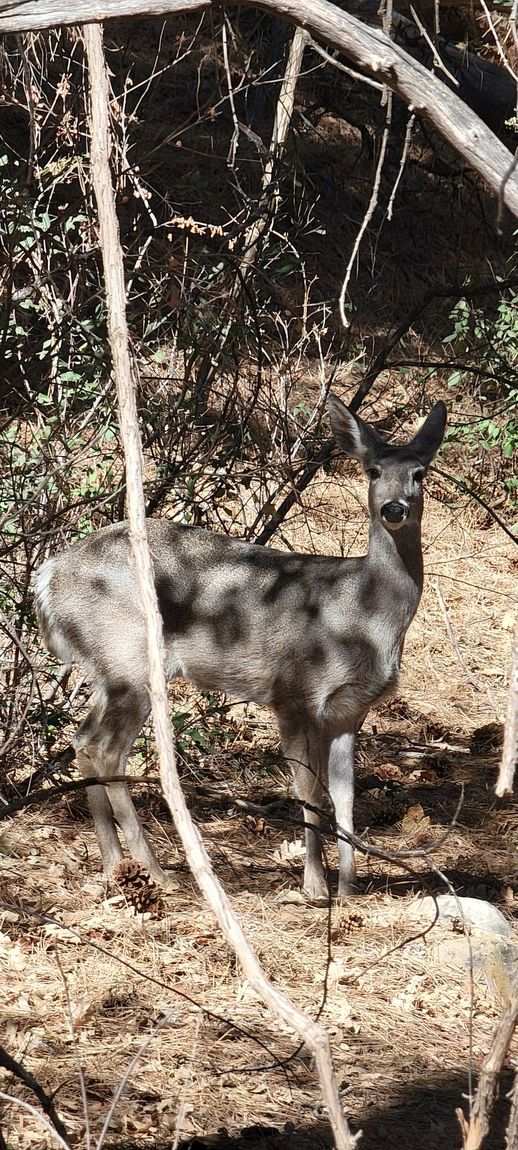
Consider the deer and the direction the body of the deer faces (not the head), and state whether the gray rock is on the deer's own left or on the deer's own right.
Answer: on the deer's own right

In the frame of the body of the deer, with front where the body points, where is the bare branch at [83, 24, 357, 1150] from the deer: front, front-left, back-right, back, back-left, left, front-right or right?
right

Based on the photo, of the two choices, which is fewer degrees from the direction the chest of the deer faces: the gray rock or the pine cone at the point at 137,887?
the gray rock

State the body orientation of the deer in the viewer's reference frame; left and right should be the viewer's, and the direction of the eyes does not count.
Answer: facing to the right of the viewer

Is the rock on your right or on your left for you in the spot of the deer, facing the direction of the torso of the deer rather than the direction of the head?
on your right
